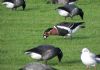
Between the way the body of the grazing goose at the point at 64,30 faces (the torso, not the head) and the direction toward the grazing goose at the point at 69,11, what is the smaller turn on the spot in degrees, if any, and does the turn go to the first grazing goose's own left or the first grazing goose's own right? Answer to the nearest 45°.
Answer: approximately 90° to the first grazing goose's own right

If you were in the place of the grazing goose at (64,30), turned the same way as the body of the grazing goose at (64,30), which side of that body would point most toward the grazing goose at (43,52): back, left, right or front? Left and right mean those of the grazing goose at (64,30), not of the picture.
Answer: left

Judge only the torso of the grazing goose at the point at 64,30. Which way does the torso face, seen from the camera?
to the viewer's left
